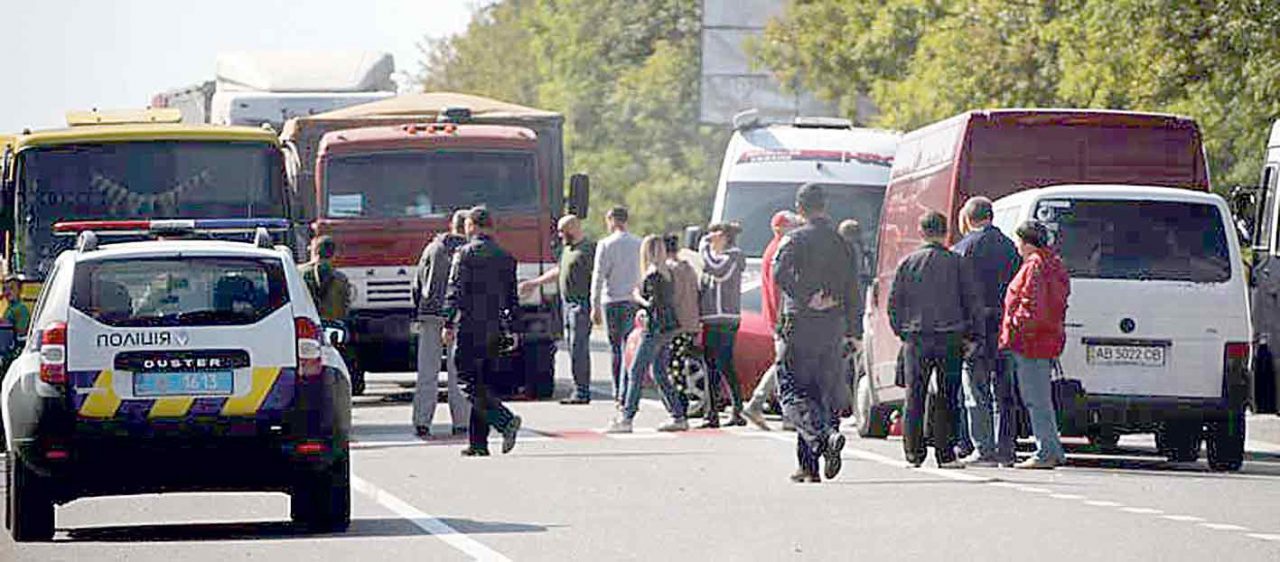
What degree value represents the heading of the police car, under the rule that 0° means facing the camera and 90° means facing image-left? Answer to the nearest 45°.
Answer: approximately 180°

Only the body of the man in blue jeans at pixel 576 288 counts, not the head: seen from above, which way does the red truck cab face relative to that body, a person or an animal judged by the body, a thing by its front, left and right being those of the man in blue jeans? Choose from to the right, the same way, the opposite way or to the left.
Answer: to the left

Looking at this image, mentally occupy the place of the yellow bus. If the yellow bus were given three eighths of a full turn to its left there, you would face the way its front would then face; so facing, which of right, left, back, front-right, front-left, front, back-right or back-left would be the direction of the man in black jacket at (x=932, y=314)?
right

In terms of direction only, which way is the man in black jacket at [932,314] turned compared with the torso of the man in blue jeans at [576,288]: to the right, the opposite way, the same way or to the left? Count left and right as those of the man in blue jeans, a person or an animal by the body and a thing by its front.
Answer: to the right

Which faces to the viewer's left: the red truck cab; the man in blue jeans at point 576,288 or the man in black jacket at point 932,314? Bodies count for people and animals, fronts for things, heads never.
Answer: the man in blue jeans

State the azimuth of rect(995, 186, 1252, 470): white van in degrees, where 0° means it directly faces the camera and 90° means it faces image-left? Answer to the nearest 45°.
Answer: approximately 180°

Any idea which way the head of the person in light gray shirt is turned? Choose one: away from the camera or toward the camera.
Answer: away from the camera

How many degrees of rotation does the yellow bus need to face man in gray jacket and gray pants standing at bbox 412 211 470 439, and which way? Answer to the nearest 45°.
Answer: approximately 45° to its left

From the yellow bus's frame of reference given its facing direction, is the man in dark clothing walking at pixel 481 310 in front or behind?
in front
